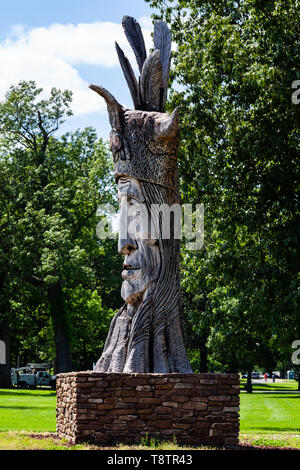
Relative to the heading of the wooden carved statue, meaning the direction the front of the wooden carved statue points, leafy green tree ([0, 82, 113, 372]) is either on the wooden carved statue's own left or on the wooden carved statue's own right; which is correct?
on the wooden carved statue's own right

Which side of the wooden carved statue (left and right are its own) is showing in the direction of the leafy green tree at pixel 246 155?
back

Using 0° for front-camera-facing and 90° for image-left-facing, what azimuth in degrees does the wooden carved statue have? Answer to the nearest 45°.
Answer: approximately 45°
